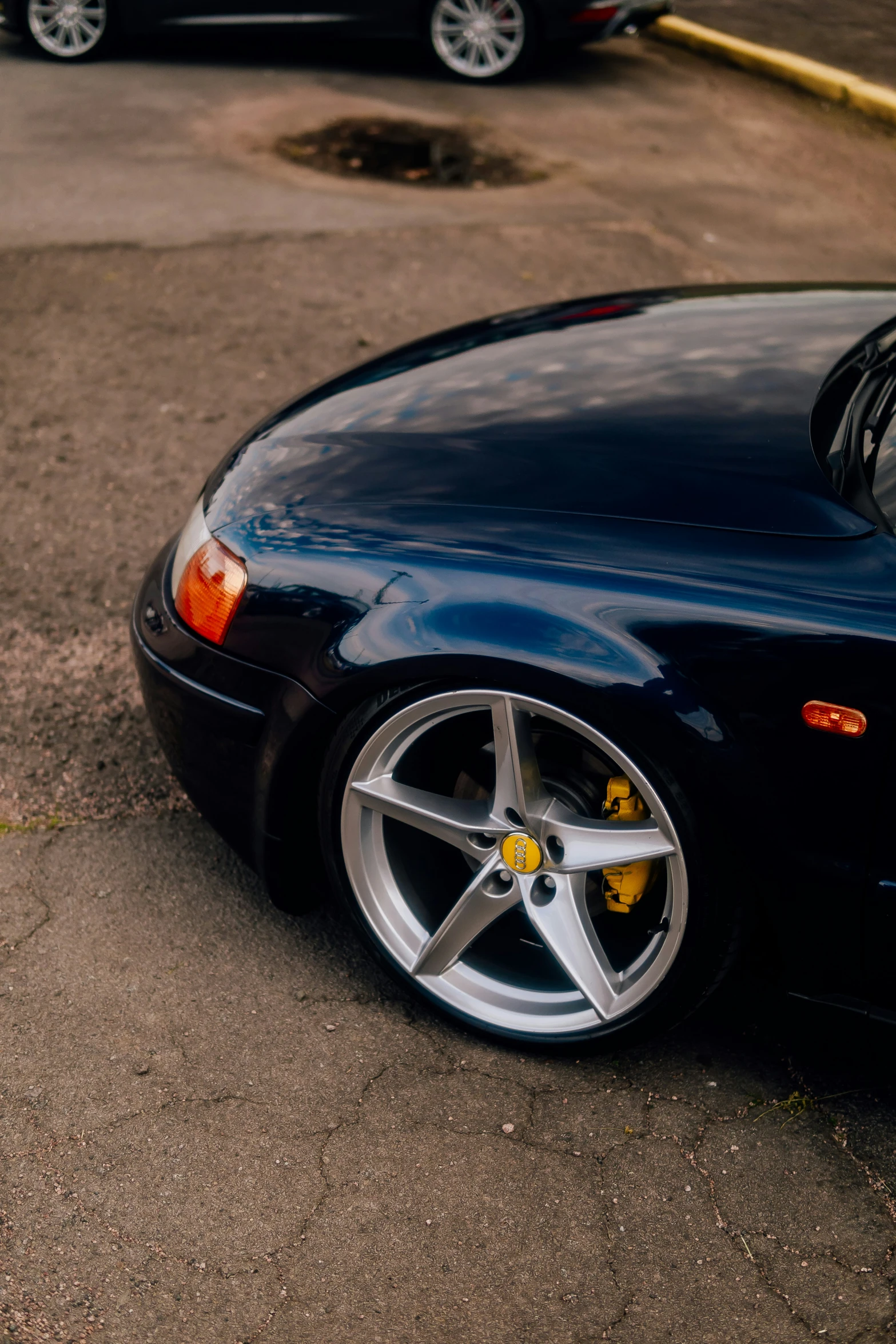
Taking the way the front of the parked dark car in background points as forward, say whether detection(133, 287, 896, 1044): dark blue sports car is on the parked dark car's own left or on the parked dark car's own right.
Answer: on the parked dark car's own left

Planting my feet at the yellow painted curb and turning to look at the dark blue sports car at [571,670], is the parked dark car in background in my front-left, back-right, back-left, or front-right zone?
front-right

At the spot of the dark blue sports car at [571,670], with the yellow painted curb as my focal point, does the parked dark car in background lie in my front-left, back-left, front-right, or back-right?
front-left

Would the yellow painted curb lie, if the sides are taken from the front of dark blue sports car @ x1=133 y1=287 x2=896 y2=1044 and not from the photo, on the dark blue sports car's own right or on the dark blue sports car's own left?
on the dark blue sports car's own right

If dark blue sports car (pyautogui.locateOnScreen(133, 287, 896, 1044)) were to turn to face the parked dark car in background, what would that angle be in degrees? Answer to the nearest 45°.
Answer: approximately 90° to its right

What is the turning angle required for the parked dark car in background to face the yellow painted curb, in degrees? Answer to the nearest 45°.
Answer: approximately 180°

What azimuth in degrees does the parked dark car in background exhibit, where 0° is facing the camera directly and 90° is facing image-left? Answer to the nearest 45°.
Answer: approximately 90°

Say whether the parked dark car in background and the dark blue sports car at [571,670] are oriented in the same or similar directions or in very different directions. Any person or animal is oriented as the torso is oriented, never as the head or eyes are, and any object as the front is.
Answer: same or similar directions

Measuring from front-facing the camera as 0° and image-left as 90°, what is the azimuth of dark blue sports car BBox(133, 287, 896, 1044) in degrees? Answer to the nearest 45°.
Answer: approximately 90°

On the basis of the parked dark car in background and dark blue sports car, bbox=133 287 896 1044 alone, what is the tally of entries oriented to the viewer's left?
2
